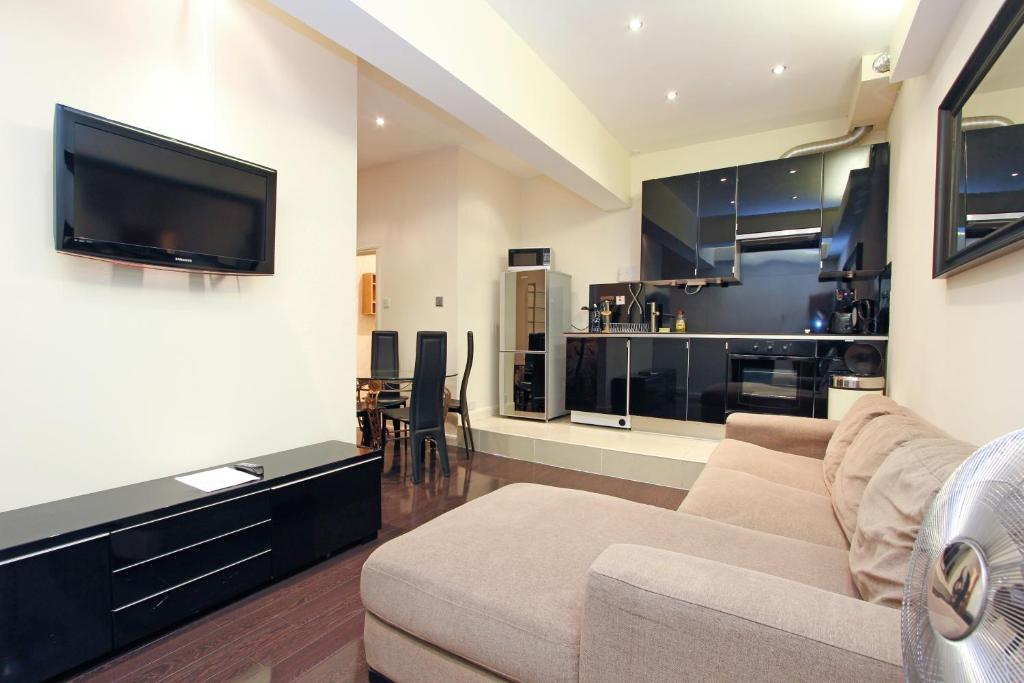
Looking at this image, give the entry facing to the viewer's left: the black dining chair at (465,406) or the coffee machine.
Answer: the black dining chair

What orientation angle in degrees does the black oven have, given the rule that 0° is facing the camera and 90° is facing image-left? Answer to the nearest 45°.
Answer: approximately 0°

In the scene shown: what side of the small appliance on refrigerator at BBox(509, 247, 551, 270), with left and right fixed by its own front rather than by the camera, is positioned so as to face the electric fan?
front

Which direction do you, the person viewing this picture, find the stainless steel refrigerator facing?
facing the viewer and to the left of the viewer

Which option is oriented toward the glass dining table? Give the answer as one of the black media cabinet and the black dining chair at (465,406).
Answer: the black dining chair

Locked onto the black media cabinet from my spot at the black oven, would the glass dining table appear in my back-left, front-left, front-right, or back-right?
front-right

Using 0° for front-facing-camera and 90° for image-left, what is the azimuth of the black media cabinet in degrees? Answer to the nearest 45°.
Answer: approximately 315°

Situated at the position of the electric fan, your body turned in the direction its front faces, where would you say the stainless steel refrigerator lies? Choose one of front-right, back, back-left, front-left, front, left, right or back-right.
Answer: right

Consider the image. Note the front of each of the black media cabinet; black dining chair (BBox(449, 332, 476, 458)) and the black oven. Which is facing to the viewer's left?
the black dining chair

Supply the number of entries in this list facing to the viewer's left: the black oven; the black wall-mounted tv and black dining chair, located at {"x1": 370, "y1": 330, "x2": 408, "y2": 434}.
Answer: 0

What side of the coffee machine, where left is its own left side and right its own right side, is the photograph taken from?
front

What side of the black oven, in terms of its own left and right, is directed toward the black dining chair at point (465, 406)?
right

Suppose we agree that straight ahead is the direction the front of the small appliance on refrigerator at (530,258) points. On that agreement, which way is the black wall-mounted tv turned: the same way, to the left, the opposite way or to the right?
to the left

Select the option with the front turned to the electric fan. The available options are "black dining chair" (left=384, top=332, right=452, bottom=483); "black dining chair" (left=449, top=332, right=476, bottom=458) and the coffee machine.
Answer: the coffee machine

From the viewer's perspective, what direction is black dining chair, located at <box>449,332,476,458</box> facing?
to the viewer's left
